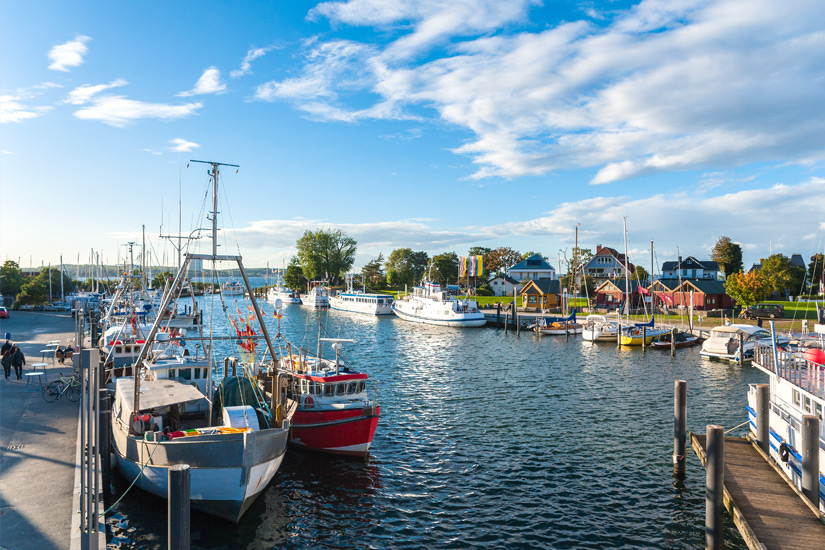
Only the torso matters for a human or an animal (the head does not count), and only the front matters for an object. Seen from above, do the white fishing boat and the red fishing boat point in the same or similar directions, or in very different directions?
same or similar directions

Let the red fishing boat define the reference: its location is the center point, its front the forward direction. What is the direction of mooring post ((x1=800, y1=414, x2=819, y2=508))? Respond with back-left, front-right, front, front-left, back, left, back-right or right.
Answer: front

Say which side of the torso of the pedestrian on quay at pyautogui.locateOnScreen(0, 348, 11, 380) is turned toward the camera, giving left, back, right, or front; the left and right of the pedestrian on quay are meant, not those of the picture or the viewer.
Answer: back

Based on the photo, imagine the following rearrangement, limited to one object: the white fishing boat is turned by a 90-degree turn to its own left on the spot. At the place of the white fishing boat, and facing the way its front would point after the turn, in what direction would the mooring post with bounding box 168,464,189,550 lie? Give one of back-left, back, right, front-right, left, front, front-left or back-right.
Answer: back-right

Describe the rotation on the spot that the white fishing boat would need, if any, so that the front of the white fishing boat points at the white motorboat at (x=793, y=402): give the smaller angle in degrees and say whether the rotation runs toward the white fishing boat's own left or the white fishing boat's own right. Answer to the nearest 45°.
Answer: approximately 45° to the white fishing boat's own left

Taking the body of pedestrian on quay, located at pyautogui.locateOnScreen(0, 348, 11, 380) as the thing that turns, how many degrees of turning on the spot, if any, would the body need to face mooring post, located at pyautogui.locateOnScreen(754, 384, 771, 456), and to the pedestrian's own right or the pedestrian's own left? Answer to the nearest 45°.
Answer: approximately 135° to the pedestrian's own right

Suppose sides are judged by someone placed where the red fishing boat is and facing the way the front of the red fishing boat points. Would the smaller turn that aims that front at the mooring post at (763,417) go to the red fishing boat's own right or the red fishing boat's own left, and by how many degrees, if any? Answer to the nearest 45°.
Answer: approximately 45° to the red fishing boat's own left

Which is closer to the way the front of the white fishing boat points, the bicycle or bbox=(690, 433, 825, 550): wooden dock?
the wooden dock

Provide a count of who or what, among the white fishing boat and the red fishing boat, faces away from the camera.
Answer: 0

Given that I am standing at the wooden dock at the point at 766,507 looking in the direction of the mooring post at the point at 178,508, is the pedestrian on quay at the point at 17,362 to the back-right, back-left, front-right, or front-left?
front-right

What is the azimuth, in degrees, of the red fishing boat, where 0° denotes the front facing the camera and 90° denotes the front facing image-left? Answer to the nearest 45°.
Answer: approximately 315°

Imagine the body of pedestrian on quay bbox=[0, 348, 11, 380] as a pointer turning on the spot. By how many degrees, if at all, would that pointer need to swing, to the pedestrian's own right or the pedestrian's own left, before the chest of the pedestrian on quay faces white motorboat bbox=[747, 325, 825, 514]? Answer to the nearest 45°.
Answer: approximately 135° to the pedestrian's own right

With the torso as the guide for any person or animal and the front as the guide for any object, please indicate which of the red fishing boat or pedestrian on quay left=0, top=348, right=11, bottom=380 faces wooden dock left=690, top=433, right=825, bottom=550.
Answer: the red fishing boat

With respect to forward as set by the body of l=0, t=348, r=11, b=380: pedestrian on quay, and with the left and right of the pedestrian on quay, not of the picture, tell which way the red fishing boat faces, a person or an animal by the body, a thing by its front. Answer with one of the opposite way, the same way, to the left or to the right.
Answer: the opposite way

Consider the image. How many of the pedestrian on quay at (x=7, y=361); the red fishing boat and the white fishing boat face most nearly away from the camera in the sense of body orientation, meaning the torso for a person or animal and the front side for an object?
1

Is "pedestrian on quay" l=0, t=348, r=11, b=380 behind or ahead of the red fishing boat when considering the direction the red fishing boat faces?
behind
